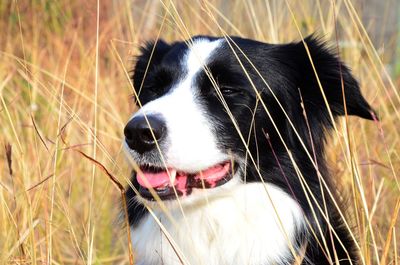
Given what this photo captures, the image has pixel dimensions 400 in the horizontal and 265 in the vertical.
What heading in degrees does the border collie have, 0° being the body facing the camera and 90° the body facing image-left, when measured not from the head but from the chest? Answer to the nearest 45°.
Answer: approximately 45°
